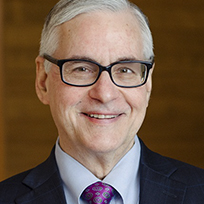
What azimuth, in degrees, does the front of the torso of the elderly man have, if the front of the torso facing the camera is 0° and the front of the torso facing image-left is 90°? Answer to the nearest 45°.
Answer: approximately 0°
